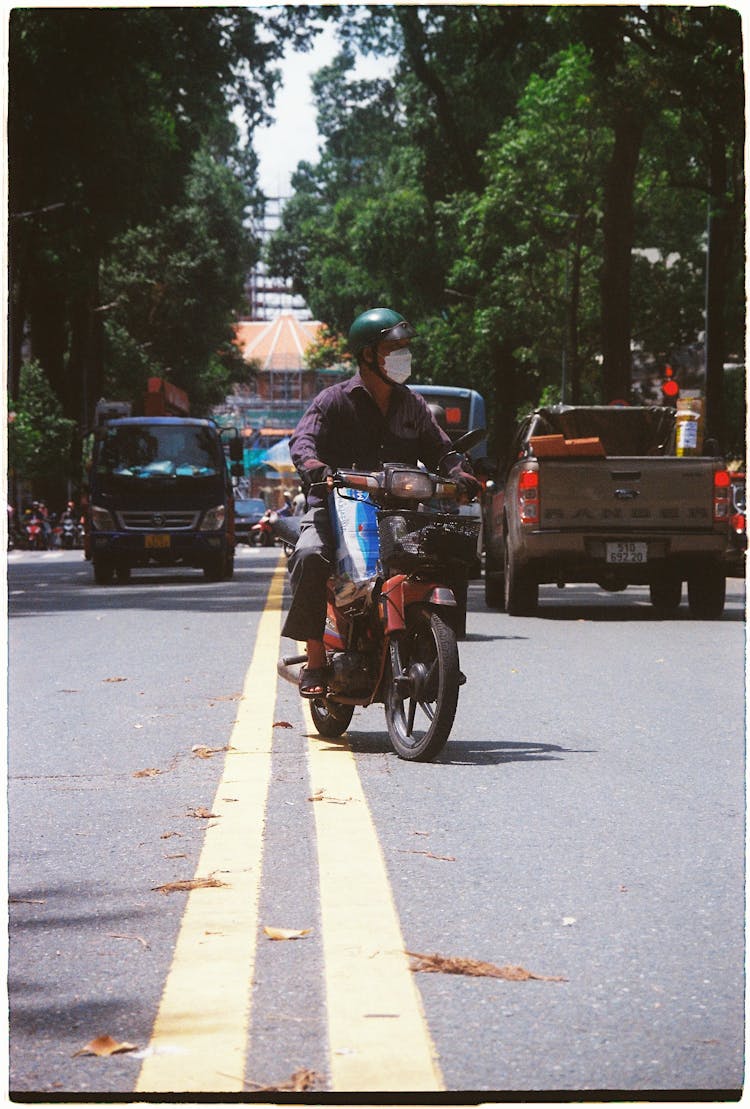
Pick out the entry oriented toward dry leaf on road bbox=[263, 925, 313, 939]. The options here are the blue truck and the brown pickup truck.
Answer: the blue truck

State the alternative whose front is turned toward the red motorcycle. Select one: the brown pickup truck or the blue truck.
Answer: the blue truck

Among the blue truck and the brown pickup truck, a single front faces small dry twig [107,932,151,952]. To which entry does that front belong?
the blue truck

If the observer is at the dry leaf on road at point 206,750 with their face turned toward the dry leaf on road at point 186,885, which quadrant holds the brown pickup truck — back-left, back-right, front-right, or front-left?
back-left

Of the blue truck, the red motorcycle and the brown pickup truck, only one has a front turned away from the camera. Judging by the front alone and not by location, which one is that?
the brown pickup truck

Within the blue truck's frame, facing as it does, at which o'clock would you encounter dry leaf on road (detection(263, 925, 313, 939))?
The dry leaf on road is roughly at 12 o'clock from the blue truck.

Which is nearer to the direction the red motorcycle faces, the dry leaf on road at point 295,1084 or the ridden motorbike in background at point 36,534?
the dry leaf on road

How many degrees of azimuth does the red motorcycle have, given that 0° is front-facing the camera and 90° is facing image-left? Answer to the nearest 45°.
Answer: approximately 315°

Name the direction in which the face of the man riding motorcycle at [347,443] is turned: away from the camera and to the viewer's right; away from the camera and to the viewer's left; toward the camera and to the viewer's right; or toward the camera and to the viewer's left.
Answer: toward the camera and to the viewer's right

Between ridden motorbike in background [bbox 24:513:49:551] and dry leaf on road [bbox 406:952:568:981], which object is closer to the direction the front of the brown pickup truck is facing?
the ridden motorbike in background

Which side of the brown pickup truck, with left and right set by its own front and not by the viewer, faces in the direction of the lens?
back

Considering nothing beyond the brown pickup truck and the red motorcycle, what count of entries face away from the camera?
1
